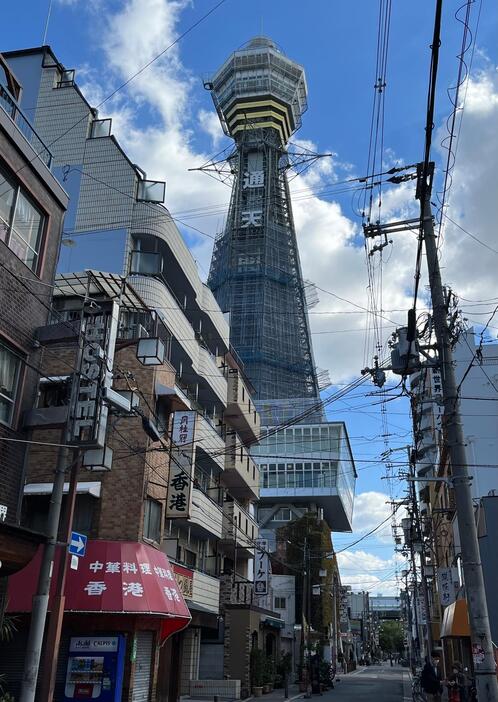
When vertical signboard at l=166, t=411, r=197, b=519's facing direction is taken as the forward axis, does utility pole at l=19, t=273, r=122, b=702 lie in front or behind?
in front

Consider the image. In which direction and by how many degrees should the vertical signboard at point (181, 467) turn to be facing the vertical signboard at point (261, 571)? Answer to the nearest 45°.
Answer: approximately 180°

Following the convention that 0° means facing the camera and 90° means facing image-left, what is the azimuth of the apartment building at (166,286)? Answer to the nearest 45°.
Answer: approximately 315°

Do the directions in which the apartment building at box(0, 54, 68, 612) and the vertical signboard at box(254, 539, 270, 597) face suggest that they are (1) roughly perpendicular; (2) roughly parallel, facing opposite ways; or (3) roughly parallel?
roughly perpendicular

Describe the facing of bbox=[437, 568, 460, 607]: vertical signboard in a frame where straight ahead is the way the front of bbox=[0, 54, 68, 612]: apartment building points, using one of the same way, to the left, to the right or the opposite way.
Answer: to the right
